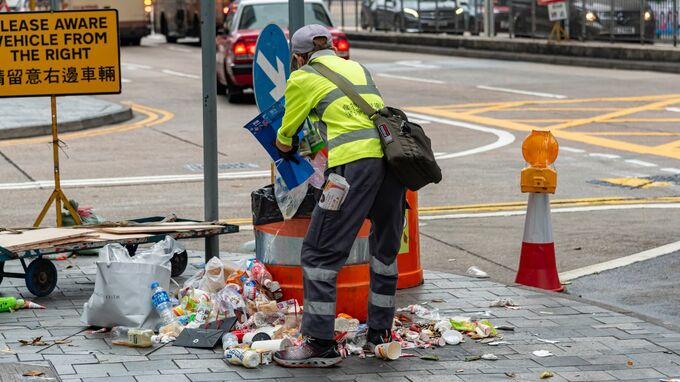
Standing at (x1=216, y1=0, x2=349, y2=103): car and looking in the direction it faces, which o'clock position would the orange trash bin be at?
The orange trash bin is roughly at 6 o'clock from the car.

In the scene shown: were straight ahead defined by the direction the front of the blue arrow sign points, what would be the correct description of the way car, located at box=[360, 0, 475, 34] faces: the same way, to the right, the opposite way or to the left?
the same way

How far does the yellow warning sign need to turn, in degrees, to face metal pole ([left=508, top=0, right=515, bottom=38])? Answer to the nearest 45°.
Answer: approximately 135° to its left

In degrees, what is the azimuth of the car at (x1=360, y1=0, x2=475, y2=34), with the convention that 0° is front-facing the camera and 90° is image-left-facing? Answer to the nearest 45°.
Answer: approximately 315°

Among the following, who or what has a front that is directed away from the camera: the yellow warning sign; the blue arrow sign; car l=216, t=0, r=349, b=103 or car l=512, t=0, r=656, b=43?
car l=216, t=0, r=349, b=103

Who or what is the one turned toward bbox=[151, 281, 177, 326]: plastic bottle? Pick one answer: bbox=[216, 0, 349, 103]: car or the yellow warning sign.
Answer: the yellow warning sign

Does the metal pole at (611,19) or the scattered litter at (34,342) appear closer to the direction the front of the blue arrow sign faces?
the scattered litter

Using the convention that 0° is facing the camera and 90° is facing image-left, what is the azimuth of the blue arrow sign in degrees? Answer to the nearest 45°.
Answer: approximately 45°

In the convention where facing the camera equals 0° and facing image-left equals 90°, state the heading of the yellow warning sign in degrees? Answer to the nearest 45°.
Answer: approximately 0°

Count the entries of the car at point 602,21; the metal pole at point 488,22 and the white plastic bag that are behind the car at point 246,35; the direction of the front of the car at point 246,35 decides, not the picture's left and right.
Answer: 1

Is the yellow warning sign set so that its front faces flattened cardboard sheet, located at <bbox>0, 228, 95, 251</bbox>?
yes

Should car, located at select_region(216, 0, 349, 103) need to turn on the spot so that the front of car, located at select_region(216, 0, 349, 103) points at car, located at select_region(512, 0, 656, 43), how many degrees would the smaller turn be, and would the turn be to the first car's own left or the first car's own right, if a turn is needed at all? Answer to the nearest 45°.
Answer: approximately 45° to the first car's own right

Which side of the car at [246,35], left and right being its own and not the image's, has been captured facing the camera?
back

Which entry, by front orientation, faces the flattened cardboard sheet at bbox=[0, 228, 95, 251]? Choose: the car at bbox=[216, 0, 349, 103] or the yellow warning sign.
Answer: the yellow warning sign
